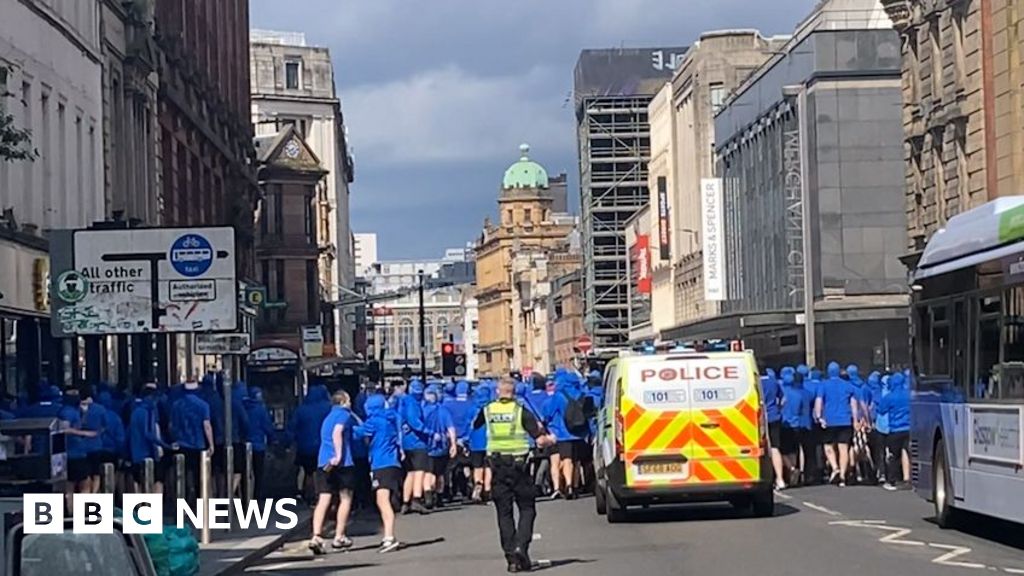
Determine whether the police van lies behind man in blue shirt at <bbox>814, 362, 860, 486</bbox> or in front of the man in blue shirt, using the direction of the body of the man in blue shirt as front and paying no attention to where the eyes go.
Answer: behind

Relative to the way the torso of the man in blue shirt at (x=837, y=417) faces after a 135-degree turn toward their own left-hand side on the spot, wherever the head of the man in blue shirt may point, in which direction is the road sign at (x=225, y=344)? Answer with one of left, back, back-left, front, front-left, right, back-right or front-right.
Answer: front

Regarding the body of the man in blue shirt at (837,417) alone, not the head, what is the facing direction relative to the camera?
away from the camera

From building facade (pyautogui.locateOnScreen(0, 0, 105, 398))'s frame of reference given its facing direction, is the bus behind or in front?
in front

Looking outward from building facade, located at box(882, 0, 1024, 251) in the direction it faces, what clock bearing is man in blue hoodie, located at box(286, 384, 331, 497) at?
The man in blue hoodie is roughly at 11 o'clock from the building facade.

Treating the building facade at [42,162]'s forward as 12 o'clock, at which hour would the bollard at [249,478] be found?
The bollard is roughly at 1 o'clock from the building facade.

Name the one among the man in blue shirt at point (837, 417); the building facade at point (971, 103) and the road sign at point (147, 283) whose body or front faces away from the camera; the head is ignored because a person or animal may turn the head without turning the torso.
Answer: the man in blue shirt

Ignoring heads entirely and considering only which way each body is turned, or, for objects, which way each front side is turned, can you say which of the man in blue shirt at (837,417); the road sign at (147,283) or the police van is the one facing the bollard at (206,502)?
the road sign

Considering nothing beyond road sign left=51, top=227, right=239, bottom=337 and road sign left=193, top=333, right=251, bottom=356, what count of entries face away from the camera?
0
